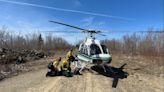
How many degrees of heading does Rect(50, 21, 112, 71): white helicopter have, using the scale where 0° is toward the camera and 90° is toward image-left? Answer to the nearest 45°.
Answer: approximately 315°
